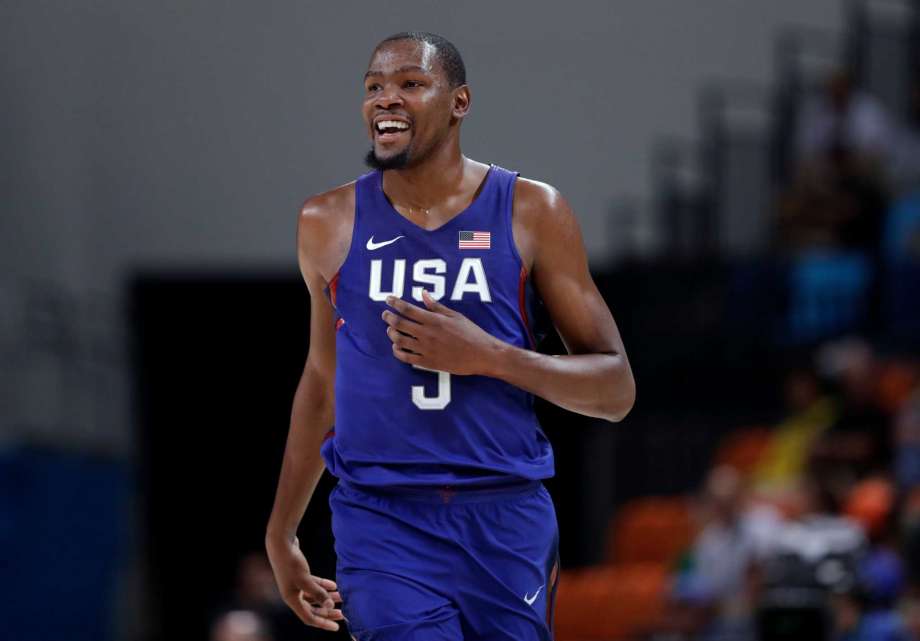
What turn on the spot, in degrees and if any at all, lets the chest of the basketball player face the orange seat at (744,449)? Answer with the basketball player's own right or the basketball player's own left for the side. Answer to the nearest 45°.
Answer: approximately 180°

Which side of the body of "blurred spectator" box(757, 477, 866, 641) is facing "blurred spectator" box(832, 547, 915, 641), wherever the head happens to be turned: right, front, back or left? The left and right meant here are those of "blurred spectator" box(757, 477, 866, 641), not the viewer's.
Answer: left

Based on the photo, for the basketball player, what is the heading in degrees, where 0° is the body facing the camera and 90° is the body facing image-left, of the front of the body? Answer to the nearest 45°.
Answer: approximately 0°

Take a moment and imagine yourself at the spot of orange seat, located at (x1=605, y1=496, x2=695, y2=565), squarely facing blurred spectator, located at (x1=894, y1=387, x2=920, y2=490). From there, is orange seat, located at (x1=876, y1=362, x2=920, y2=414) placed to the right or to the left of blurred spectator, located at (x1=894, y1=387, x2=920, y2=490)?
left

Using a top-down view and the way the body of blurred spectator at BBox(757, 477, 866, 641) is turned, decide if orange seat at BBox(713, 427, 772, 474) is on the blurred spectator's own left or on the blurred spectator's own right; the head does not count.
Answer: on the blurred spectator's own right

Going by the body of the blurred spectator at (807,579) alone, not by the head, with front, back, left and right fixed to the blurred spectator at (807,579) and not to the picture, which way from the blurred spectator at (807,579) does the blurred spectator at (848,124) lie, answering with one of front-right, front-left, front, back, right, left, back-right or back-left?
back-right

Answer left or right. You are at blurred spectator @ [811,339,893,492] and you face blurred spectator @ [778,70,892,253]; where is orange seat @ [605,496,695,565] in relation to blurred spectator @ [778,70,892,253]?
left
